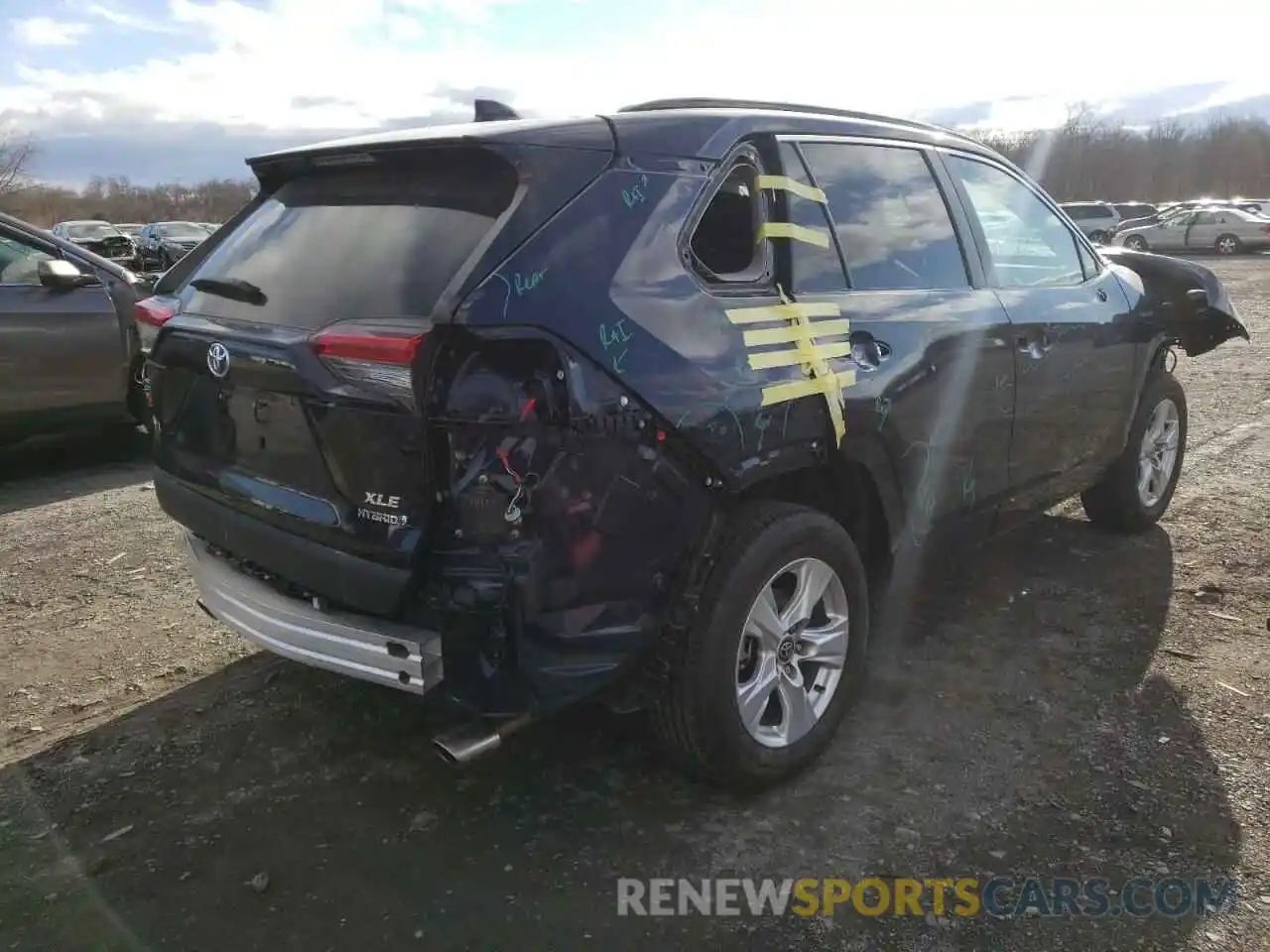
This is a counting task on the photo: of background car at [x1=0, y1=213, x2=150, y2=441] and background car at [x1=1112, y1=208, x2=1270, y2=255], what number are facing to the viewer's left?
1

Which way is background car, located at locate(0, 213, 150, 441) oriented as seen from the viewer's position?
to the viewer's right

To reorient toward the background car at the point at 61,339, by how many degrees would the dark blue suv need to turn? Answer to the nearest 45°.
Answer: approximately 90° to its left

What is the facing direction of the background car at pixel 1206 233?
to the viewer's left

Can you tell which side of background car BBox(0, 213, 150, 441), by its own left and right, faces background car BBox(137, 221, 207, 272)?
left

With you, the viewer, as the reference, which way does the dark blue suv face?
facing away from the viewer and to the right of the viewer

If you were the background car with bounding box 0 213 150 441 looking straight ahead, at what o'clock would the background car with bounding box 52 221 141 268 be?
the background car with bounding box 52 221 141 268 is roughly at 9 o'clock from the background car with bounding box 0 213 150 441.

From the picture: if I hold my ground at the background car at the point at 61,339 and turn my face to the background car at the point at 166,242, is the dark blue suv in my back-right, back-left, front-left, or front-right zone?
back-right
